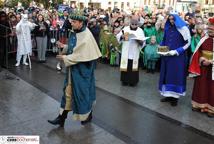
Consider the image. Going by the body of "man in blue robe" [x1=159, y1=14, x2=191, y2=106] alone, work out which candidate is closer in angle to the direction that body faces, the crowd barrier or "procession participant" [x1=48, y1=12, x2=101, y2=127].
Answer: the procession participant

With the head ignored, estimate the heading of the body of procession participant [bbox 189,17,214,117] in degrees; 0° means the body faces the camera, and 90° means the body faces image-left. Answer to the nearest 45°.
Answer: approximately 0°

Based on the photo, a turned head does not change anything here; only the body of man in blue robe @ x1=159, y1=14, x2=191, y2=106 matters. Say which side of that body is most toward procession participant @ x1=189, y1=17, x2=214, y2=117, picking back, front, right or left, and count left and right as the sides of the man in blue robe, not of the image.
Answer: left

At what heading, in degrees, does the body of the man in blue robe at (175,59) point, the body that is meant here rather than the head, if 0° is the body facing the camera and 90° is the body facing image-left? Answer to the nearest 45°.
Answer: approximately 45°

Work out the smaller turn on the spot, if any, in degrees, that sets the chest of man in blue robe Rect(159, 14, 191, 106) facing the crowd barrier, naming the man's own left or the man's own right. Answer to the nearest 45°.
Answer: approximately 90° to the man's own right

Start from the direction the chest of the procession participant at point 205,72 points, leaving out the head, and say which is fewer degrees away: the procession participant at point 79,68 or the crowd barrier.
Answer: the procession participant

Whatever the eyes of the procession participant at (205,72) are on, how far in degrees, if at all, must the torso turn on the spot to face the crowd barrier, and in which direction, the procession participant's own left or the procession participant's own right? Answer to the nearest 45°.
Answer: approximately 135° to the procession participant's own right

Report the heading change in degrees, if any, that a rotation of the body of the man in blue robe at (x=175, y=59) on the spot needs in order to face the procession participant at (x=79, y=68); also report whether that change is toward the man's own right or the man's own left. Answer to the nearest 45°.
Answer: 0° — they already face them

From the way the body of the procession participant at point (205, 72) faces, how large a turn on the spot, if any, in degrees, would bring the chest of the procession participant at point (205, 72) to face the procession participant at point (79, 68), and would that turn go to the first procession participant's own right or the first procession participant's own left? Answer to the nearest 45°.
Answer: approximately 45° to the first procession participant's own right
